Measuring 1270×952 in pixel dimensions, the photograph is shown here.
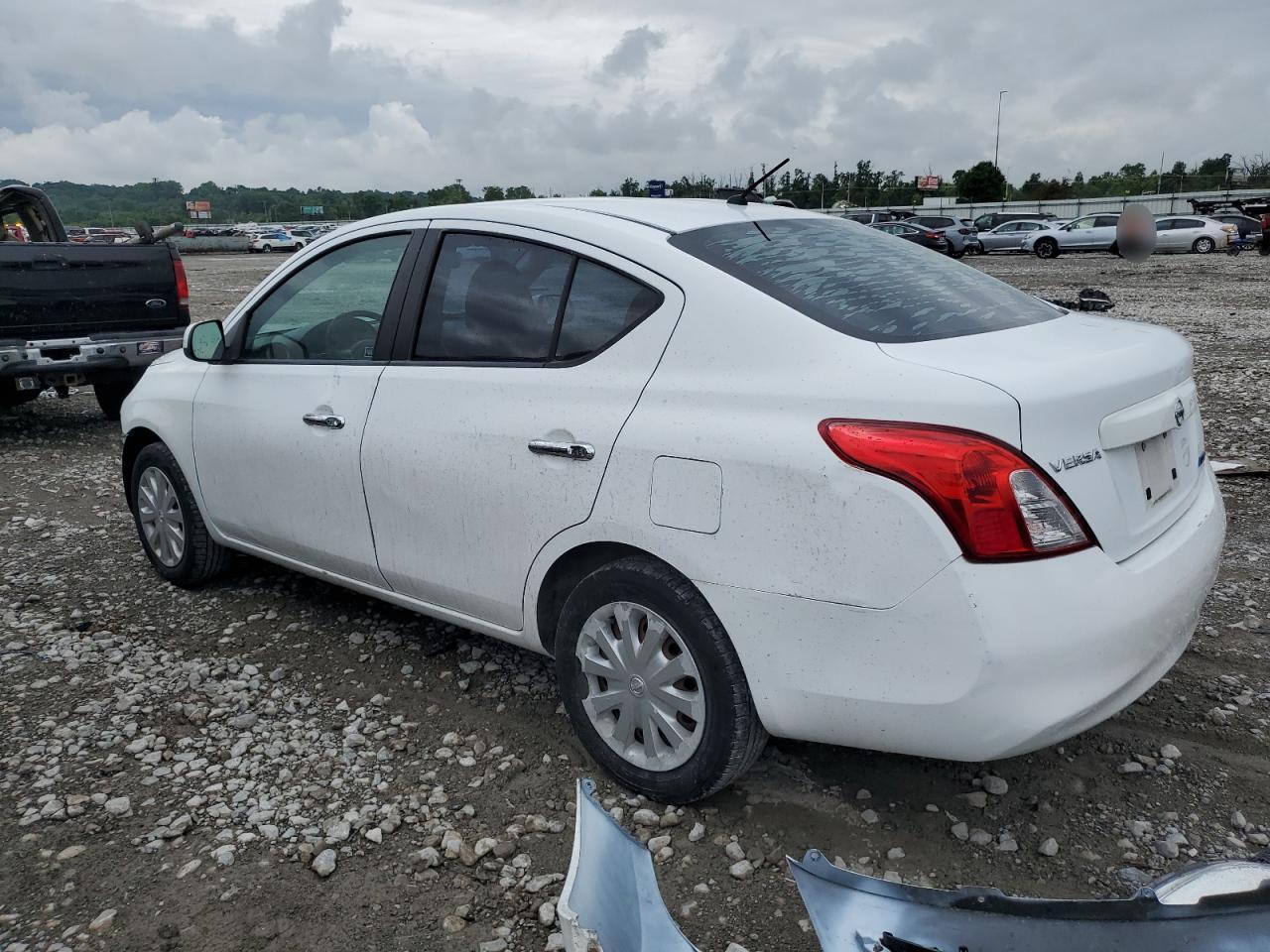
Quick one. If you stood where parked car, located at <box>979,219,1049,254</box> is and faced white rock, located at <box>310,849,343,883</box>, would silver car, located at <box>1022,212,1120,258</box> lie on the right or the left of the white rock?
left

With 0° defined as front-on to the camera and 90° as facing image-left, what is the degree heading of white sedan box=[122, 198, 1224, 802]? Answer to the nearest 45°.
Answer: approximately 135°

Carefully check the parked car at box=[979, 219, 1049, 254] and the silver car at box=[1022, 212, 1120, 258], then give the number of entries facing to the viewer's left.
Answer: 2

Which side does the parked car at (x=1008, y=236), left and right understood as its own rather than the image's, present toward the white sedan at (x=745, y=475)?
left

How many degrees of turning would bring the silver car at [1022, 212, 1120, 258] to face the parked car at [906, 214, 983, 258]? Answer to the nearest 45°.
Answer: approximately 45° to its right

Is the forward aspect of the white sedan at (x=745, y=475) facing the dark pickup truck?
yes

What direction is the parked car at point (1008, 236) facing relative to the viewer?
to the viewer's left

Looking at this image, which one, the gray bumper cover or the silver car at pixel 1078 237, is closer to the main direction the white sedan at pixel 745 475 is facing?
the silver car

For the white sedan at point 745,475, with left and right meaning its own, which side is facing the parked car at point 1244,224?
right

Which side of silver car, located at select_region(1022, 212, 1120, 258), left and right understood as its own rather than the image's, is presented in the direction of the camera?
left

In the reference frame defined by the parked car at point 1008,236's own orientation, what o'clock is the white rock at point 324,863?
The white rock is roughly at 9 o'clock from the parked car.
